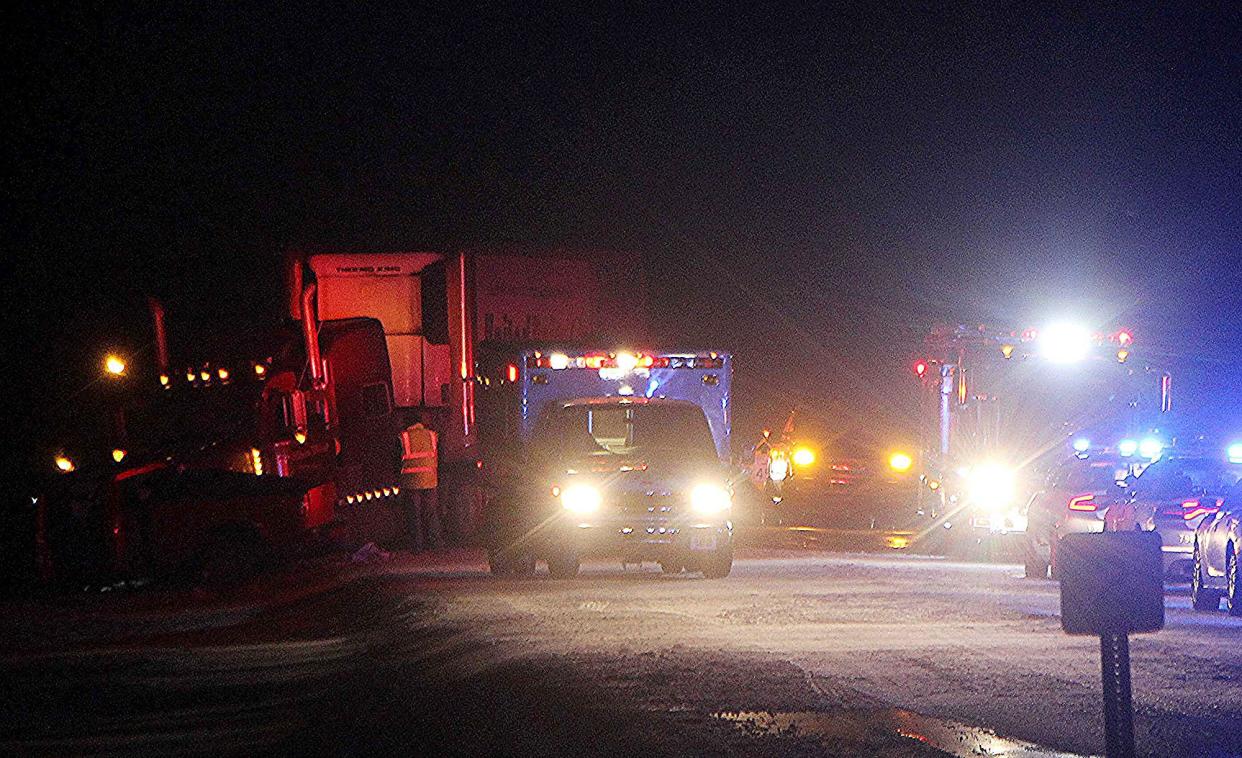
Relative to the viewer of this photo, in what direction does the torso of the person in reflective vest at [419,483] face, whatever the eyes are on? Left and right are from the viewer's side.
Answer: facing away from the viewer

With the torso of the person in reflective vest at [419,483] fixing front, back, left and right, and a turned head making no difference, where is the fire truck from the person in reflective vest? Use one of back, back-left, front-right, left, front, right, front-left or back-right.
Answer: right

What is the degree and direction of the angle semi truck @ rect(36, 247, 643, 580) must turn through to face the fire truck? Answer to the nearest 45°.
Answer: approximately 135° to its left

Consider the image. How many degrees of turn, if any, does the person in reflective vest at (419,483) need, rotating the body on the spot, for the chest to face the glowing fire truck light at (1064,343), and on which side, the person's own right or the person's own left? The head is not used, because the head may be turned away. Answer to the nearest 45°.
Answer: approximately 90° to the person's own right

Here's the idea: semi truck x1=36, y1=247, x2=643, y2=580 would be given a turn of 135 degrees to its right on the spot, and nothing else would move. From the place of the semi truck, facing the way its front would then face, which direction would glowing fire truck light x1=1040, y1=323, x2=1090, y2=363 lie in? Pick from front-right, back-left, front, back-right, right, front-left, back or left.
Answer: right

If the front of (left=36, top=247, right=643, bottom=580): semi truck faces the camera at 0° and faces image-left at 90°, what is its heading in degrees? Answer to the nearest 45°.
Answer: approximately 45°
